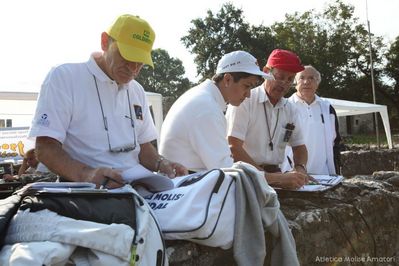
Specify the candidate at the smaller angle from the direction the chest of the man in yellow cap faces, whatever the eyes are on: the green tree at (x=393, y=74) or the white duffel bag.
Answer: the white duffel bag

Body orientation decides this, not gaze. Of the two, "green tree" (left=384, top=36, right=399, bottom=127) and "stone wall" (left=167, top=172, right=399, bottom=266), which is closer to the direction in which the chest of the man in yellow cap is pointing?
the stone wall

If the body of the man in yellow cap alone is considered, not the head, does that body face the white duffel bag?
yes

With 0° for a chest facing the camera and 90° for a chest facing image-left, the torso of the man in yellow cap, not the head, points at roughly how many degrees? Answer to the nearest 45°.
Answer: approximately 315°

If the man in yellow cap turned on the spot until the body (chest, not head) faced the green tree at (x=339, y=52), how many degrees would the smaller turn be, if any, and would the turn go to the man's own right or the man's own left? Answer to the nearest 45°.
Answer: approximately 90° to the man's own left

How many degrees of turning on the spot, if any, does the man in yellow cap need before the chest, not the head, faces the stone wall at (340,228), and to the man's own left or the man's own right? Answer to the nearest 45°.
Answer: approximately 45° to the man's own left
